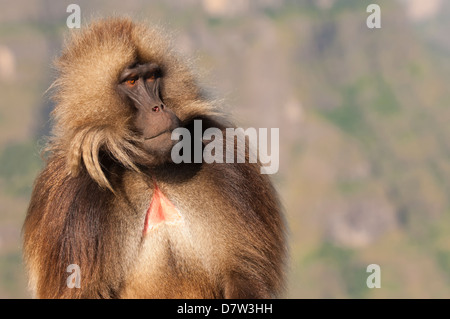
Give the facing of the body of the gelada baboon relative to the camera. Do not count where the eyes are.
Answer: toward the camera
